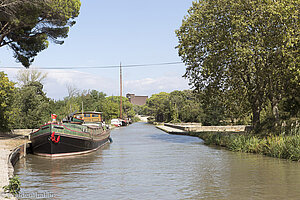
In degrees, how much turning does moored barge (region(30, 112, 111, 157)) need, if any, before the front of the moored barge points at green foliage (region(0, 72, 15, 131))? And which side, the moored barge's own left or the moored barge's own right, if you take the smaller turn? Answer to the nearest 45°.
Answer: approximately 90° to the moored barge's own right

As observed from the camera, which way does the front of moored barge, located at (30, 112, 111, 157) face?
facing the viewer and to the left of the viewer

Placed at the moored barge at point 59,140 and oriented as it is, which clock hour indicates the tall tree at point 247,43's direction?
The tall tree is roughly at 8 o'clock from the moored barge.
